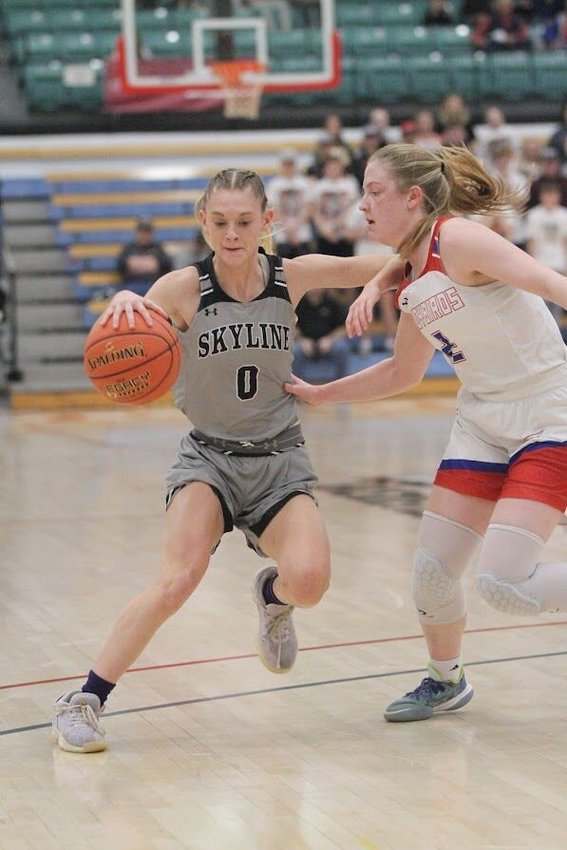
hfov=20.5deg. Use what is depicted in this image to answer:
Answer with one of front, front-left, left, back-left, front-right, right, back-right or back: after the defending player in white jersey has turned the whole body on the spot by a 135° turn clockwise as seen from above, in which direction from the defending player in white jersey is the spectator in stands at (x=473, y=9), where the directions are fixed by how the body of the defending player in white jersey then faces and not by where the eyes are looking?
front

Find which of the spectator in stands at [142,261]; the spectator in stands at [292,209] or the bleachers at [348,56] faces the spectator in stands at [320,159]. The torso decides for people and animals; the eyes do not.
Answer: the bleachers

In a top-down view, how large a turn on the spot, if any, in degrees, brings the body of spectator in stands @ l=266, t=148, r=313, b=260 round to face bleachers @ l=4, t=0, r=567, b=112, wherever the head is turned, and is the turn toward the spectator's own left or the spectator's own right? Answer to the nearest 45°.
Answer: approximately 180°

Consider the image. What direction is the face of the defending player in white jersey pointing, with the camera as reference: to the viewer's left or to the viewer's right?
to the viewer's left

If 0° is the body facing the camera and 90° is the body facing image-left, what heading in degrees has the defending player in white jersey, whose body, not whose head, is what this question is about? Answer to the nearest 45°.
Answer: approximately 45°

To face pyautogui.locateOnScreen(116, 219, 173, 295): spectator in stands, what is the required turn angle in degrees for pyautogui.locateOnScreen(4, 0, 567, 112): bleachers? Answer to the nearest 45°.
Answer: approximately 45° to its right

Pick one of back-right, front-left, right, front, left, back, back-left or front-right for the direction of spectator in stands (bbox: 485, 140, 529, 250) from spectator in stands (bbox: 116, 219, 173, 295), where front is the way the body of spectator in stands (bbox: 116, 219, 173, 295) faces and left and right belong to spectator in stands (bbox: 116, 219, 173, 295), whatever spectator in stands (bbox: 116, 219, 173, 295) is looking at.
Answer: left
